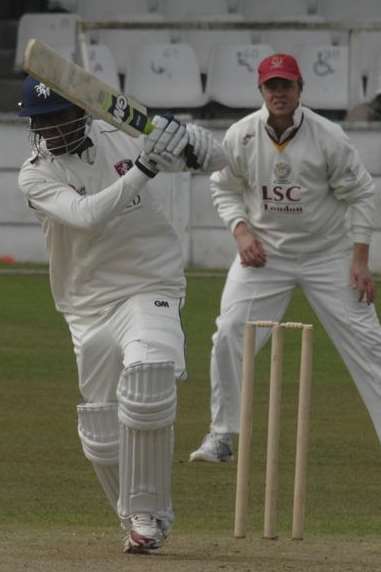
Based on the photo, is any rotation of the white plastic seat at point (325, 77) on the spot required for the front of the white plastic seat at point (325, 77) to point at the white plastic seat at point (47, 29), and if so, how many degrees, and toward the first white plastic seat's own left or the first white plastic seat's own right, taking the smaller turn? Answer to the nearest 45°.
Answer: approximately 90° to the first white plastic seat's own right

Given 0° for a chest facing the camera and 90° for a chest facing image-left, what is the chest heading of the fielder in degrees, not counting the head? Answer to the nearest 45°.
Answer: approximately 0°

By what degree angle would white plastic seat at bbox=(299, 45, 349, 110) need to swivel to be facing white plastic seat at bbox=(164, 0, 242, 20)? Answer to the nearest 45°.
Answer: approximately 135° to its right

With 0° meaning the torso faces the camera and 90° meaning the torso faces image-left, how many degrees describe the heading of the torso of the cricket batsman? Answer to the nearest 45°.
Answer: approximately 0°

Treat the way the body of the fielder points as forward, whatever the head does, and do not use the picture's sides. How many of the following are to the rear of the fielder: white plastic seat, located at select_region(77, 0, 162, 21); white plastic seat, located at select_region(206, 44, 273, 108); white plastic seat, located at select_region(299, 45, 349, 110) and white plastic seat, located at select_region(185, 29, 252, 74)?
4

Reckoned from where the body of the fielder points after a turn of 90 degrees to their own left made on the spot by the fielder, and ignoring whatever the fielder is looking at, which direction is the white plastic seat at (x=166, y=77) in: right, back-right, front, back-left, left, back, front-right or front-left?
left

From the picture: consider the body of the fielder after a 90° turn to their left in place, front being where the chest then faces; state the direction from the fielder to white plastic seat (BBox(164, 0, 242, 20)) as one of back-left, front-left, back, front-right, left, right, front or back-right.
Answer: left

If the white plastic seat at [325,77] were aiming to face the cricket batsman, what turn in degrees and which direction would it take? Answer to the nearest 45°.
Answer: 0° — it already faces them

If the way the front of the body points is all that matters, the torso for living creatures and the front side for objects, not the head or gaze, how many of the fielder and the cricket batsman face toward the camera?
2

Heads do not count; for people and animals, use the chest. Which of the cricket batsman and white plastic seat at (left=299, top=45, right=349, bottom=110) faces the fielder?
the white plastic seat

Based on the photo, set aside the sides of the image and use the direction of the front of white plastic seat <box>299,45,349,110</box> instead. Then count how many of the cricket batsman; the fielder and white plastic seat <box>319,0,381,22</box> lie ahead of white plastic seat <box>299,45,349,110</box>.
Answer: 2
